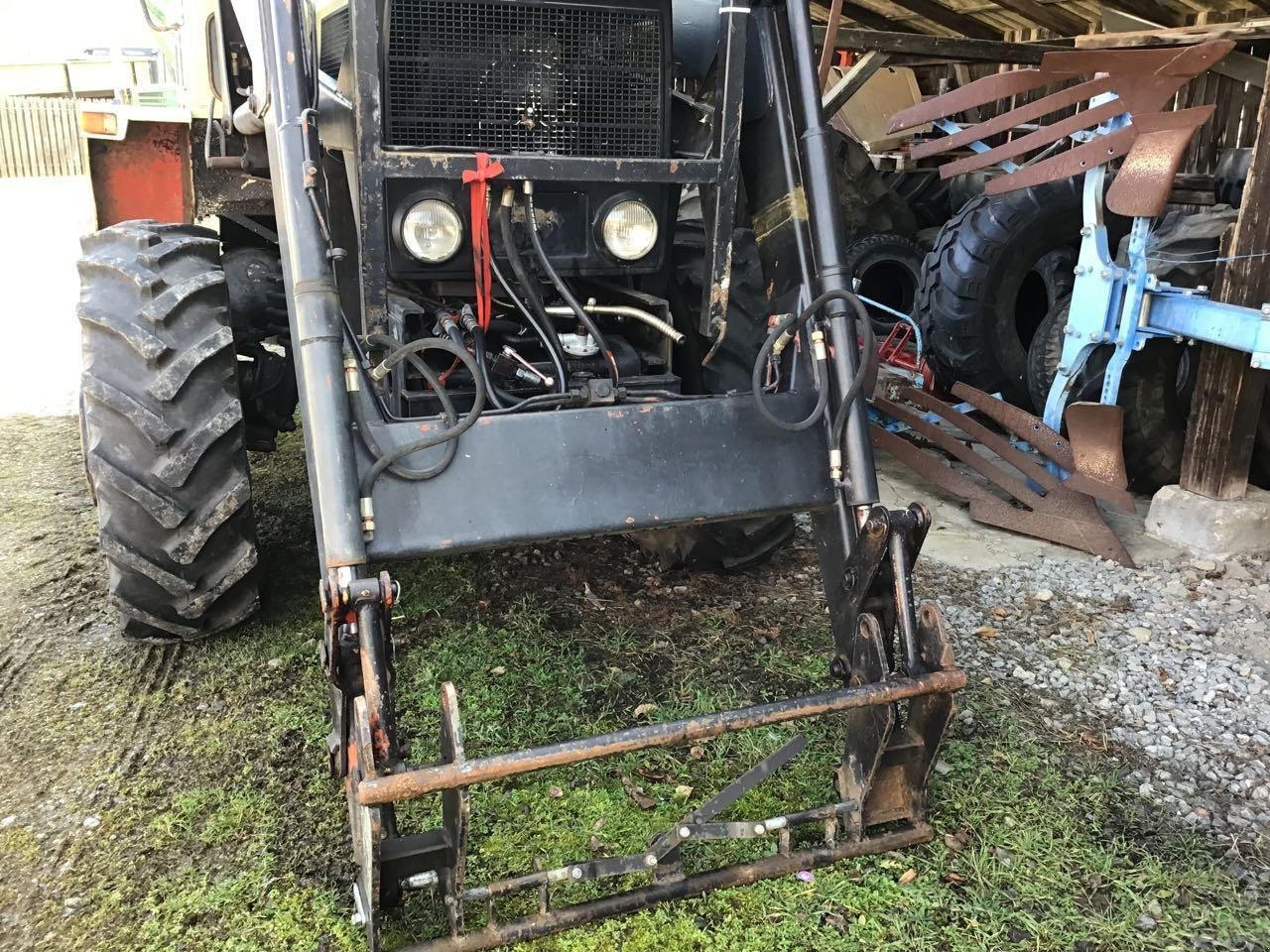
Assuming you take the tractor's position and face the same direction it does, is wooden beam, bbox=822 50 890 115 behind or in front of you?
behind

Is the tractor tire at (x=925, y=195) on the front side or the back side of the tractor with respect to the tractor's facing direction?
on the back side

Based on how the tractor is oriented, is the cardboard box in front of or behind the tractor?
behind

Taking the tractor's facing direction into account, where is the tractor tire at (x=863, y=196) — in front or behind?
behind

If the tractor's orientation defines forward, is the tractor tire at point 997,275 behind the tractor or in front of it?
behind

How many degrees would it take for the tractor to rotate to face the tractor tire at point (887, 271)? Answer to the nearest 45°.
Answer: approximately 135° to its left

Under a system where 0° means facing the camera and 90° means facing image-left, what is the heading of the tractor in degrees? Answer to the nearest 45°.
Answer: approximately 0°

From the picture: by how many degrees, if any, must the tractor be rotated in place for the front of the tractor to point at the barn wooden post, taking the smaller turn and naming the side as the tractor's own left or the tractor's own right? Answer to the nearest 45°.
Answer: approximately 135° to the tractor's own left
